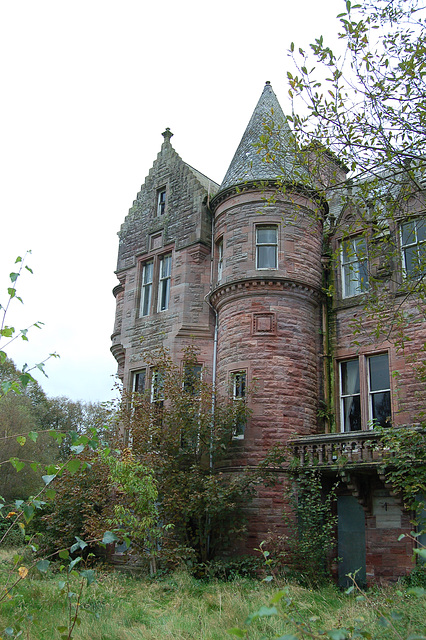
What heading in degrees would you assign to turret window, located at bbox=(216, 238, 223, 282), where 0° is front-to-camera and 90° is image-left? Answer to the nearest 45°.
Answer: approximately 90°
